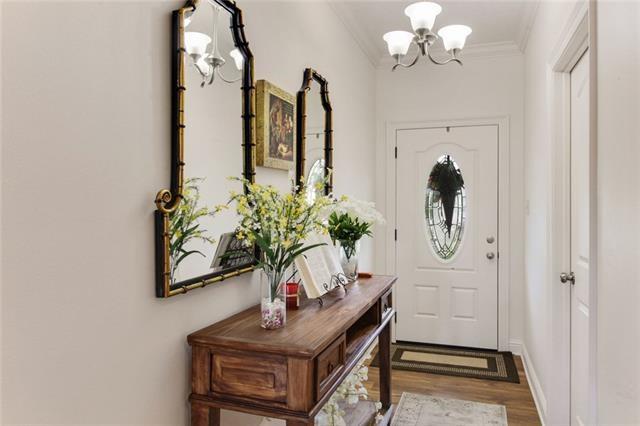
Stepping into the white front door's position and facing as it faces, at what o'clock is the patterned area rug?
The patterned area rug is roughly at 12 o'clock from the white front door.

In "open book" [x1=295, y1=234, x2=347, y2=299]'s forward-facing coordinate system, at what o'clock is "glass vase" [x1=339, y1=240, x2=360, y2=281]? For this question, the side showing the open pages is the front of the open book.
The glass vase is roughly at 8 o'clock from the open book.

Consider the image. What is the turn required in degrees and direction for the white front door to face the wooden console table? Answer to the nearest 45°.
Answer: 0° — it already faces it

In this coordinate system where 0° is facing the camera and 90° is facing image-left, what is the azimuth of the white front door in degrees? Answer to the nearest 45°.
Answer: approximately 0°

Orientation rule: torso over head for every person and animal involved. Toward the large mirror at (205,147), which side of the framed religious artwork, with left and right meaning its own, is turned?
right
